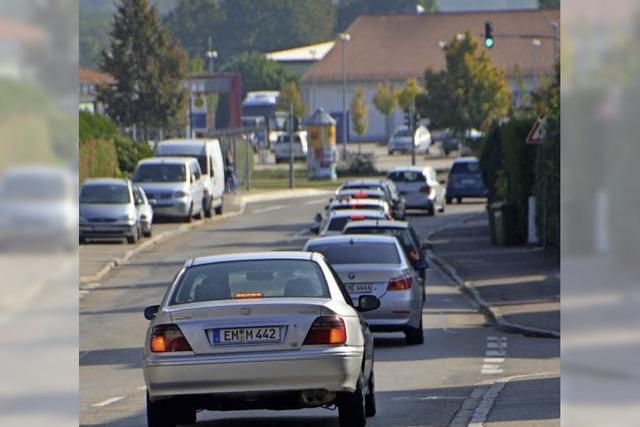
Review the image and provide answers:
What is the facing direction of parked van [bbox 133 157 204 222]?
toward the camera

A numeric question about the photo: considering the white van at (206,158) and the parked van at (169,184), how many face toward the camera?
2

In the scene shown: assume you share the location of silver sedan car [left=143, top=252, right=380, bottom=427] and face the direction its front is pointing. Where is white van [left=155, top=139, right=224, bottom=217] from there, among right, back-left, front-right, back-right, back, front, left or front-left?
front

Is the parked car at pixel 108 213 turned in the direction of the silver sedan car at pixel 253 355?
yes

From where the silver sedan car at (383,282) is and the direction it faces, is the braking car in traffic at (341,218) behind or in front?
in front

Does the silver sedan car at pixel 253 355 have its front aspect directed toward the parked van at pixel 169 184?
yes

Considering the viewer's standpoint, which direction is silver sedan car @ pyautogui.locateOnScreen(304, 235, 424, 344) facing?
facing away from the viewer

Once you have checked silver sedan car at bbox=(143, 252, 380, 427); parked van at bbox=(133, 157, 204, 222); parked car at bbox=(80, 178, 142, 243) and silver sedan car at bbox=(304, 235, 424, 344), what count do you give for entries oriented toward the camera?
2

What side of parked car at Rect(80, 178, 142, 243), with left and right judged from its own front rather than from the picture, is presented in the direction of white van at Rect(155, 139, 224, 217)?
back

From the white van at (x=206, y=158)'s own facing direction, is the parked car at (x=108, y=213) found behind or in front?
in front

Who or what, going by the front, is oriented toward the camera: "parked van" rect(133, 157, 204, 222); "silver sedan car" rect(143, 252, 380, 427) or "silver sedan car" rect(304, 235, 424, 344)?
the parked van

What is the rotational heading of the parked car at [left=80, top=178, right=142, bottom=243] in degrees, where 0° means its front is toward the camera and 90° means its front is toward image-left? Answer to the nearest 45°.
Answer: approximately 0°

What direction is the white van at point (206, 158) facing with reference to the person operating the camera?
facing the viewer

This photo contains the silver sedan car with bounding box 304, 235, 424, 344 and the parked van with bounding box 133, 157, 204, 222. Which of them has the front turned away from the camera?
the silver sedan car

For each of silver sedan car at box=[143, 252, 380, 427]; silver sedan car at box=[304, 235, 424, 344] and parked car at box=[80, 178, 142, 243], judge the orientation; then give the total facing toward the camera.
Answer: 1

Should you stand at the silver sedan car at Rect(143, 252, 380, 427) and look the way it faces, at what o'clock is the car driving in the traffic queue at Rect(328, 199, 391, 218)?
The car driving in the traffic queue is roughly at 12 o'clock from the silver sedan car.
